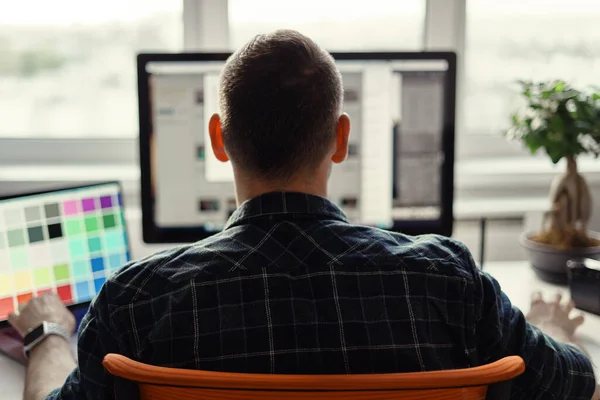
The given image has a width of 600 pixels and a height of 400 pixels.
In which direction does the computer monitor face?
toward the camera

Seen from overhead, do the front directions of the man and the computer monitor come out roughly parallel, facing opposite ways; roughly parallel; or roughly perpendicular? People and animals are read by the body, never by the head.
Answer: roughly parallel, facing opposite ways

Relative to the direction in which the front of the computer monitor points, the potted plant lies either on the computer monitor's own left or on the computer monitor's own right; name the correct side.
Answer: on the computer monitor's own left

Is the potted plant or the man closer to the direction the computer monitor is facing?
the man

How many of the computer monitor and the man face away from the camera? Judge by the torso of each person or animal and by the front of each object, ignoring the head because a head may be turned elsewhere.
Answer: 1

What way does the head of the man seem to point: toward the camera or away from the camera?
away from the camera

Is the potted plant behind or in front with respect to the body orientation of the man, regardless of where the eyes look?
in front

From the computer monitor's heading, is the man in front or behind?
in front

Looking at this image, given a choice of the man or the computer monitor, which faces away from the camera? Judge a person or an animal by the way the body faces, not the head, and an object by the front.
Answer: the man

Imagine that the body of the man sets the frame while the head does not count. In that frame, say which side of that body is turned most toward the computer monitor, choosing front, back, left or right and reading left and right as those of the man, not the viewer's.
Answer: front

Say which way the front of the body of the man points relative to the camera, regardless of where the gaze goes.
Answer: away from the camera
